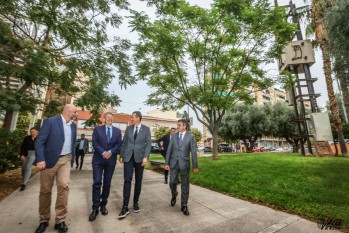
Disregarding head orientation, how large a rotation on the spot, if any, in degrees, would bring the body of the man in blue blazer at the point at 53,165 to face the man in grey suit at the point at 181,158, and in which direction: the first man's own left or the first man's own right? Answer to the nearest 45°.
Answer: approximately 45° to the first man's own left

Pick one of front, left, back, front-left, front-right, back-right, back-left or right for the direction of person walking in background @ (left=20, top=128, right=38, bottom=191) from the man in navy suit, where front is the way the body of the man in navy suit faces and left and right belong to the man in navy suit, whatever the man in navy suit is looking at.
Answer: back-right

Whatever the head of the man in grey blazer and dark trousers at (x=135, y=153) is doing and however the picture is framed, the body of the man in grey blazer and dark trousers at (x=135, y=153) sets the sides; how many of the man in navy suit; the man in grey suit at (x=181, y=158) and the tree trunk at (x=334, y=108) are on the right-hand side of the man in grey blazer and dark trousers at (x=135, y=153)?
1

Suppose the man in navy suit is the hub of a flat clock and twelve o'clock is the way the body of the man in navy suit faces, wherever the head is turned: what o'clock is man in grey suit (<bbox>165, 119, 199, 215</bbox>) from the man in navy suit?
The man in grey suit is roughly at 9 o'clock from the man in navy suit.

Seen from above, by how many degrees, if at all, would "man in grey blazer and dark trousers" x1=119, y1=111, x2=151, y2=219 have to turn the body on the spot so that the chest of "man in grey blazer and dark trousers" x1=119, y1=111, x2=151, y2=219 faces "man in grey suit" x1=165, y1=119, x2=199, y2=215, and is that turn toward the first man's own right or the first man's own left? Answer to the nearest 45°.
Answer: approximately 90° to the first man's own left

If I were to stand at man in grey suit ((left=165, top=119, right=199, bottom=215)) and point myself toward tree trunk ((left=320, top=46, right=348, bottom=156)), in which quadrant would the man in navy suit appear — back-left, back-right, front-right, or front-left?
back-left

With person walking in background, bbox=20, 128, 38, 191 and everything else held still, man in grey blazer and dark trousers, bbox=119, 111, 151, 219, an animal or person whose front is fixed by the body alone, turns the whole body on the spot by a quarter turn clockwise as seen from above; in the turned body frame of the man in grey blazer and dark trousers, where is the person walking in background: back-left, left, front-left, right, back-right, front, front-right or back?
front-right

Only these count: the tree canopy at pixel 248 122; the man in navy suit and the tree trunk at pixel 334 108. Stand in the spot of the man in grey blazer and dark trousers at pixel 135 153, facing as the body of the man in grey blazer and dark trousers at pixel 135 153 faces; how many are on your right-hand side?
1

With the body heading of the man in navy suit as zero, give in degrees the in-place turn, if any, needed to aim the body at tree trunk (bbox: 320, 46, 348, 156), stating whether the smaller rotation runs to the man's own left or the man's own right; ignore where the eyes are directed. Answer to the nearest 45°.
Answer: approximately 90° to the man's own left

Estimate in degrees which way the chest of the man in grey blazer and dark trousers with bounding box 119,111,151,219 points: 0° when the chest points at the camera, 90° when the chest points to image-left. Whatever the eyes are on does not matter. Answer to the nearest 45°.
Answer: approximately 0°

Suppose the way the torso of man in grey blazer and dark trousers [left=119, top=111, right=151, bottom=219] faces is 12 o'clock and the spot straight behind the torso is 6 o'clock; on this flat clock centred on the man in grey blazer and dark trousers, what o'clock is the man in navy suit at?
The man in navy suit is roughly at 3 o'clock from the man in grey blazer and dark trousers.

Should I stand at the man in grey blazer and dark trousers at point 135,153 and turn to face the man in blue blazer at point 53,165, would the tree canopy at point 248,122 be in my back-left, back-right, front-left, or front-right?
back-right

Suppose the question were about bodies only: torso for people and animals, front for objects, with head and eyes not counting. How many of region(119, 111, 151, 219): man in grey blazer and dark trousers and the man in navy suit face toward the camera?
2

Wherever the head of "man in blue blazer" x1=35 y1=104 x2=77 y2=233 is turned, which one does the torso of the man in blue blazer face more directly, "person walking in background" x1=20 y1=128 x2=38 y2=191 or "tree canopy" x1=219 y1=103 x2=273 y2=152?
the tree canopy
